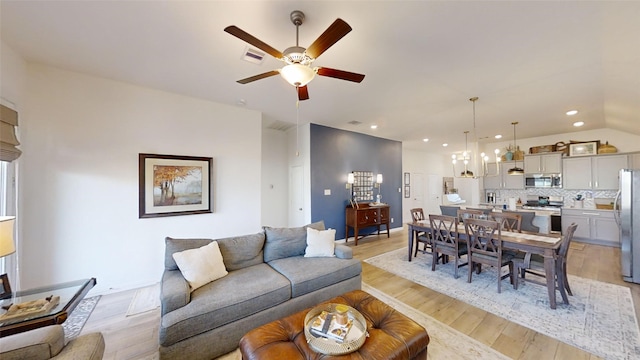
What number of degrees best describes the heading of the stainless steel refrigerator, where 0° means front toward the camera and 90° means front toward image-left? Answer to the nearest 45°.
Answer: approximately 90°

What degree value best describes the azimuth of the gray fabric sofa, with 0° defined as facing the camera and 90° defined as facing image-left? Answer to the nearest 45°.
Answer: approximately 315°

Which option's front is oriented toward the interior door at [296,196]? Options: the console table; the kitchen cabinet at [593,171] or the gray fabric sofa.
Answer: the kitchen cabinet

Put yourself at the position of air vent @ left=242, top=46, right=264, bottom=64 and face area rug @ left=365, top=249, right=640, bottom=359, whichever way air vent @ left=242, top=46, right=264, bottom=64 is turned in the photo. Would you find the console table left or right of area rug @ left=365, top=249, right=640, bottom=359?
left

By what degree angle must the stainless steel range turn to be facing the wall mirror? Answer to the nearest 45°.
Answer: approximately 45° to its right

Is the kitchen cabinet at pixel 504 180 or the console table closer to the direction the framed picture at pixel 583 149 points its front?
the console table

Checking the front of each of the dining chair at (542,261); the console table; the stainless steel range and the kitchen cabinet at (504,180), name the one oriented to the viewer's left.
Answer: the dining chair

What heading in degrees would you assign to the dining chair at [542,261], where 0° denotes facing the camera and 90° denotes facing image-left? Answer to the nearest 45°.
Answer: approximately 90°

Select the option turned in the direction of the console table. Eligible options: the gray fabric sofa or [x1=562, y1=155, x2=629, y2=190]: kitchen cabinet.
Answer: the kitchen cabinet
